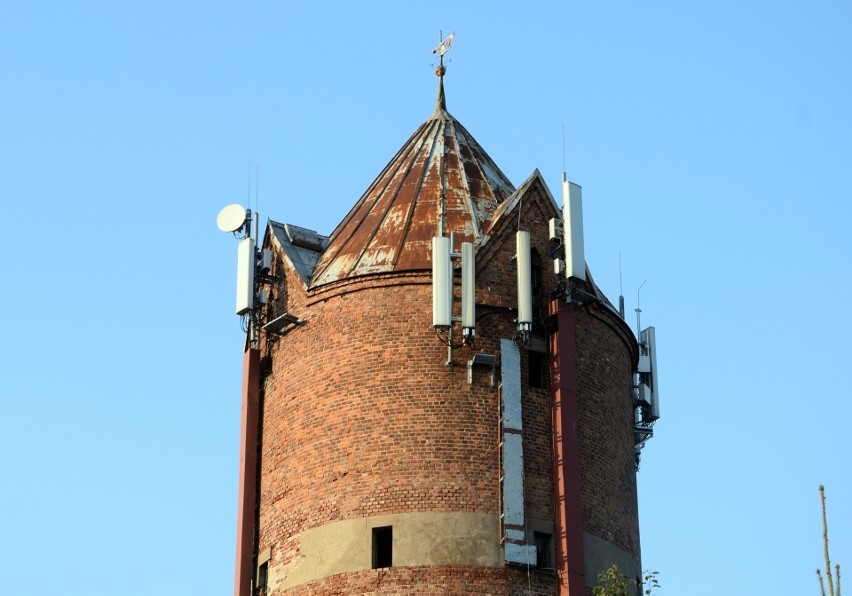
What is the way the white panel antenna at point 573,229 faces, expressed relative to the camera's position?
facing the viewer and to the right of the viewer

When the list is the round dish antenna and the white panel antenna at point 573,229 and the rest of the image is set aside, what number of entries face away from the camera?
0

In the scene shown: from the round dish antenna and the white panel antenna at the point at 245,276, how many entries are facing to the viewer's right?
0

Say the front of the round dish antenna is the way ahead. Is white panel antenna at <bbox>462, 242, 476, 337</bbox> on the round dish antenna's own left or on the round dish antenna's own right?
on the round dish antenna's own left

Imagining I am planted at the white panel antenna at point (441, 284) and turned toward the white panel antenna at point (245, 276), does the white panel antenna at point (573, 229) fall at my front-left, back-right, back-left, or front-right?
back-right

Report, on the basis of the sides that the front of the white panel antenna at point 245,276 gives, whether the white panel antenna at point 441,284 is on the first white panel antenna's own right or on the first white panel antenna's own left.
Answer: on the first white panel antenna's own left

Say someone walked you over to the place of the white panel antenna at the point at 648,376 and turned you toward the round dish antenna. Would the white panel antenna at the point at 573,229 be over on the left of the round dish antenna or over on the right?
left

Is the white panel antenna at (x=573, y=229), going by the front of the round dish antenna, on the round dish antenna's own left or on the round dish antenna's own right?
on the round dish antenna's own left

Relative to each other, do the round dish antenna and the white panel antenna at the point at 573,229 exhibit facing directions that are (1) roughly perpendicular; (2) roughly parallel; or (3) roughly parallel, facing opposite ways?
roughly perpendicular

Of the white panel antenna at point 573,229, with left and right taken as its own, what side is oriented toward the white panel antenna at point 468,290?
right

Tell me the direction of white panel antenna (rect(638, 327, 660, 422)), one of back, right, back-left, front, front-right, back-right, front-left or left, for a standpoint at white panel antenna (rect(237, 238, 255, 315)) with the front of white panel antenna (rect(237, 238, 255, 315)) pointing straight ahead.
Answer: back-left

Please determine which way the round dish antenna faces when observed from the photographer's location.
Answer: facing the viewer and to the left of the viewer

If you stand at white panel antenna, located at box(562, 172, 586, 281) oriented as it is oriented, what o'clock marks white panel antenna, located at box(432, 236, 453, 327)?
white panel antenna, located at box(432, 236, 453, 327) is roughly at 4 o'clock from white panel antenna, located at box(562, 172, 586, 281).
